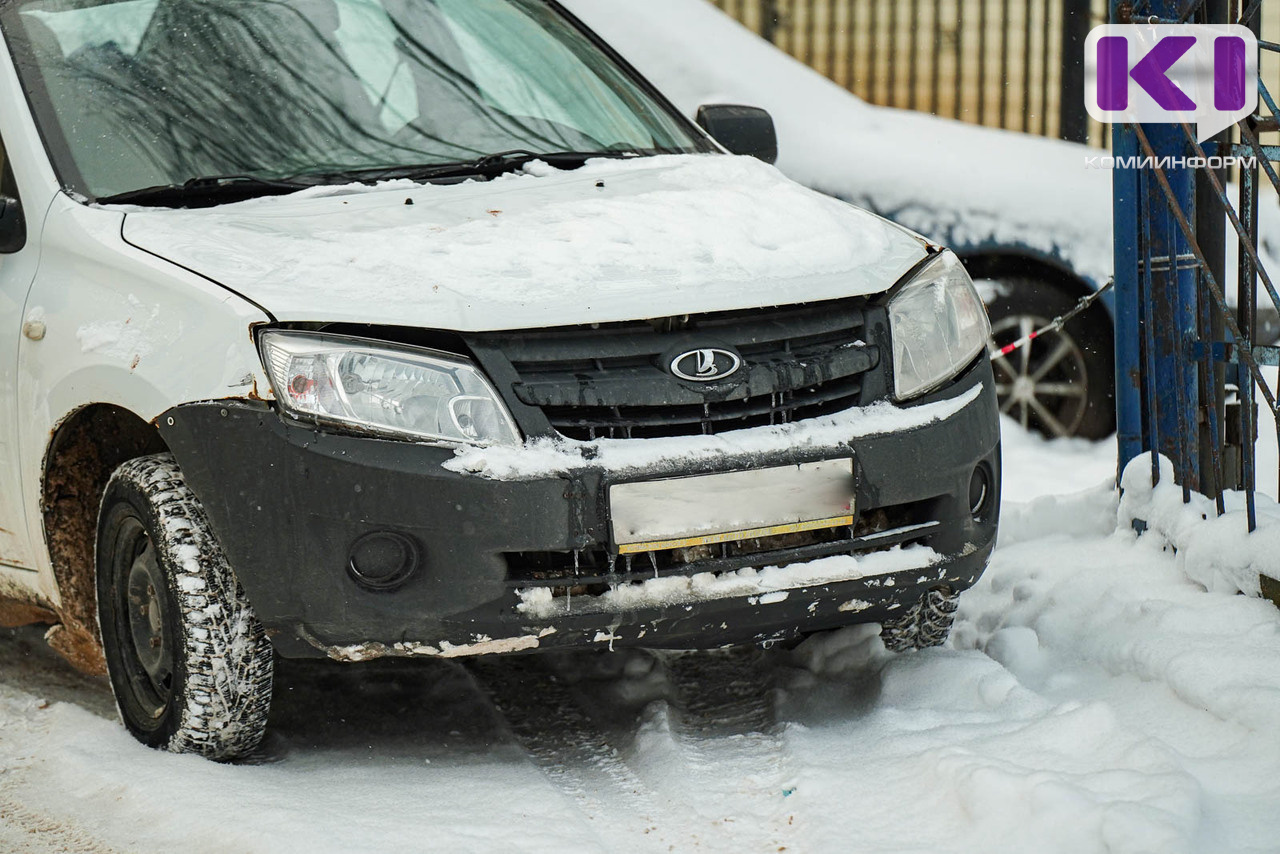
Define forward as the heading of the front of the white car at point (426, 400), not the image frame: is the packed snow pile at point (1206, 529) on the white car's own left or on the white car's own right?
on the white car's own left

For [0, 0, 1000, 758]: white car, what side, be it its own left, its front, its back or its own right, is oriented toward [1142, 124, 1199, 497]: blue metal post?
left

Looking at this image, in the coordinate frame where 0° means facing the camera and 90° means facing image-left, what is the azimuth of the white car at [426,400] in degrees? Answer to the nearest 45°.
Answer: approximately 315°

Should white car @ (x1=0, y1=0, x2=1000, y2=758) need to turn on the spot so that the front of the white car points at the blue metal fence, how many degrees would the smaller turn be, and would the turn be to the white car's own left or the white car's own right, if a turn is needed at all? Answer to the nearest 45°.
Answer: approximately 90° to the white car's own left
